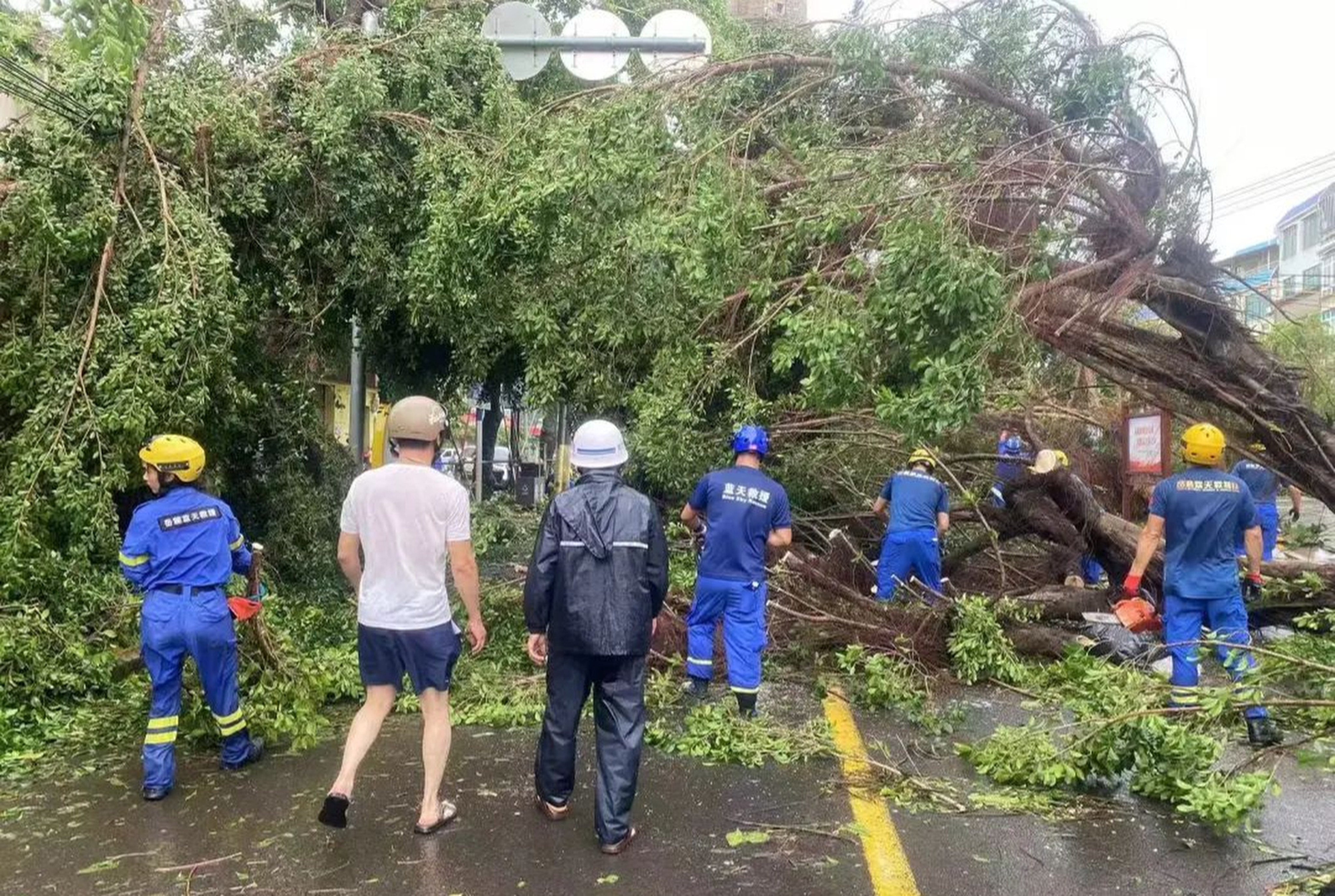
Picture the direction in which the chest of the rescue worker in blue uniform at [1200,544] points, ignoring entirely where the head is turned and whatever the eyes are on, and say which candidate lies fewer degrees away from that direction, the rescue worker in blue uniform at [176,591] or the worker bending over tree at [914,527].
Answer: the worker bending over tree

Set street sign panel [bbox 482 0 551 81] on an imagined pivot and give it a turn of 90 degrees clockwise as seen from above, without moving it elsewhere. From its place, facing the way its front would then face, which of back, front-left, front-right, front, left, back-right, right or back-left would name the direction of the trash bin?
left

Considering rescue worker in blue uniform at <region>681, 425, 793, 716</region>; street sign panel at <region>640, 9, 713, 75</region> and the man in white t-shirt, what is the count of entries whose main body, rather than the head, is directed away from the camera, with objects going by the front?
3

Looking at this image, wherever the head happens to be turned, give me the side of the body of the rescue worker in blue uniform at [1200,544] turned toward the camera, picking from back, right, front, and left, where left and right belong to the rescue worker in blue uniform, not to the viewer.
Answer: back

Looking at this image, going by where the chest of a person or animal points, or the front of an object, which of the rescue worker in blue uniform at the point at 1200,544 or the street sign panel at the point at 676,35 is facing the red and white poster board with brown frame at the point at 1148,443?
the rescue worker in blue uniform

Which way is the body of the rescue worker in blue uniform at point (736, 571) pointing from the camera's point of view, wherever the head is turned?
away from the camera

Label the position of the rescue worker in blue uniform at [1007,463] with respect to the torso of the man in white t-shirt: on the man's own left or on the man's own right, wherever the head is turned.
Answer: on the man's own right

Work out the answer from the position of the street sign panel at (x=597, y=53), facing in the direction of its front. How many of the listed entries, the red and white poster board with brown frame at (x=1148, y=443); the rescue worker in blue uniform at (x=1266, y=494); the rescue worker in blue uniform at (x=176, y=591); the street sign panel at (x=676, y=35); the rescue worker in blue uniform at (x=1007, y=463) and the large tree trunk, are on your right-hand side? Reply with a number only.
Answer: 5

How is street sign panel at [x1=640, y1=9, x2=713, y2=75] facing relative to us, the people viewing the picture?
facing away from the viewer

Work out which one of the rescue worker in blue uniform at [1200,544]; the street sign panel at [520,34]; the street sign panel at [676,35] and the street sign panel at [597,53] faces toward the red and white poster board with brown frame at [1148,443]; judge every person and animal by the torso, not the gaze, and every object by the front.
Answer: the rescue worker in blue uniform

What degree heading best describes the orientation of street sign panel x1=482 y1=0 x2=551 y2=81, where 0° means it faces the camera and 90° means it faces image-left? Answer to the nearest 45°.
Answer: approximately 180°

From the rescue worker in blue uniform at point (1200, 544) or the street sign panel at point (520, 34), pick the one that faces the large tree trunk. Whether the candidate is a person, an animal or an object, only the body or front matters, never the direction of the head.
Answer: the rescue worker in blue uniform

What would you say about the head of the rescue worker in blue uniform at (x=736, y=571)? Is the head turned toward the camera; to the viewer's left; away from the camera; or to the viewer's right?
away from the camera

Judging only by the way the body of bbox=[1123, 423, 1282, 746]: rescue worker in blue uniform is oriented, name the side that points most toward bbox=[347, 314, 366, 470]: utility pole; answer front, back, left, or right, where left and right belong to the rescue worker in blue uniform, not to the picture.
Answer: left

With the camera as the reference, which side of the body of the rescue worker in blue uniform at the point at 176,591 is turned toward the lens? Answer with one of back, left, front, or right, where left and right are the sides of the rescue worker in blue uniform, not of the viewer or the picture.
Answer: back

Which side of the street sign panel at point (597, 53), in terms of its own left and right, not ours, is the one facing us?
back

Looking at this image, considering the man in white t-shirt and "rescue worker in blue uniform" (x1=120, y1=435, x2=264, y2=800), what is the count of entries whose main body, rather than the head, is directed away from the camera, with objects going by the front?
2
